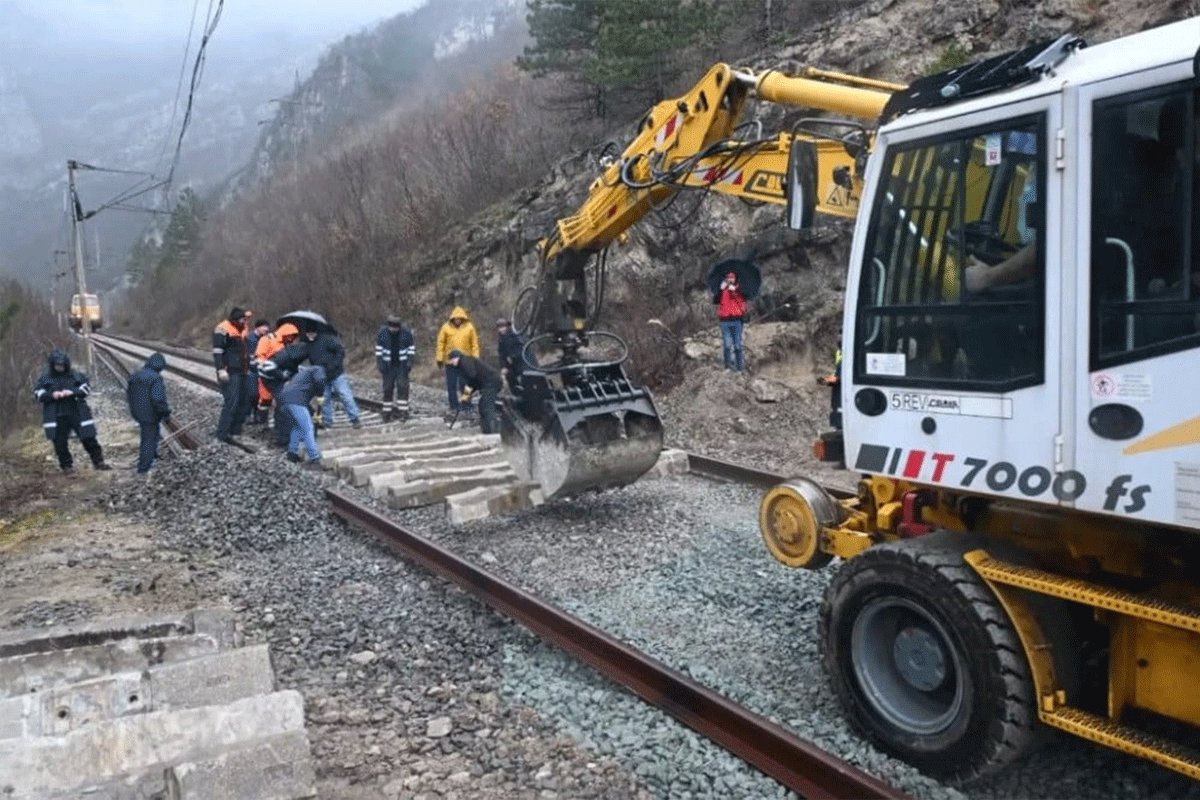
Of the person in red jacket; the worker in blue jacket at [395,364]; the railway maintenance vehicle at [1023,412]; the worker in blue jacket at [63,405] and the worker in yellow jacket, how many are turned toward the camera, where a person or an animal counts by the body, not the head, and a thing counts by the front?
4

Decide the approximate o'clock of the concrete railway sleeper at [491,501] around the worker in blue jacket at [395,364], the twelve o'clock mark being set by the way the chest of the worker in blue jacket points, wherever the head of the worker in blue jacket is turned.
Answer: The concrete railway sleeper is roughly at 12 o'clock from the worker in blue jacket.

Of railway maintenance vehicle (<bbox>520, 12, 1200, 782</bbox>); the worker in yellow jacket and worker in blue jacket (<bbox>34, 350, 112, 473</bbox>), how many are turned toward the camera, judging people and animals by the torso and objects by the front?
2

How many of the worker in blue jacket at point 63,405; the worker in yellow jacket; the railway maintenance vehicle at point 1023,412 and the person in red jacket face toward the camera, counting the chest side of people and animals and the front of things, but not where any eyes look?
3

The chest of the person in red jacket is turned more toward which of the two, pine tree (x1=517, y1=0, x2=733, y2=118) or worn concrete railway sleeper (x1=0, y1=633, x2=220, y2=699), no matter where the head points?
the worn concrete railway sleeper

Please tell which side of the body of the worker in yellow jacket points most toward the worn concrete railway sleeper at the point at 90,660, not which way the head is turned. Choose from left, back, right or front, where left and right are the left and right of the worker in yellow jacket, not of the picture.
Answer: front

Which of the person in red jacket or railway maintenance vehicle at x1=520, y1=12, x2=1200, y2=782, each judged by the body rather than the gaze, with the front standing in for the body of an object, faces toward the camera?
the person in red jacket

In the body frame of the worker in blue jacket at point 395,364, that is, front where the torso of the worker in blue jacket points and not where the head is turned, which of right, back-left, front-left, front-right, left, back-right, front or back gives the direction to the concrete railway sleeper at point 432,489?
front

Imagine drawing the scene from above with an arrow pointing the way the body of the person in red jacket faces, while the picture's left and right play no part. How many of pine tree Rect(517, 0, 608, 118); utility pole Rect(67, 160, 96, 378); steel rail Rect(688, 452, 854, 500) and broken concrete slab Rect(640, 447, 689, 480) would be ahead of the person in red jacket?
2

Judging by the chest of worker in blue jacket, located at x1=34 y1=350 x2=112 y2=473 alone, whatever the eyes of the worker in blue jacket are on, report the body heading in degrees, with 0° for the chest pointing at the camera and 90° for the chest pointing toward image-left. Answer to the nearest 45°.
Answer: approximately 0°

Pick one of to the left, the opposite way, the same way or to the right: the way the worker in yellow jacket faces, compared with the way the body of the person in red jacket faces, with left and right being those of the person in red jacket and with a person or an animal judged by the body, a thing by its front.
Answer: the same way

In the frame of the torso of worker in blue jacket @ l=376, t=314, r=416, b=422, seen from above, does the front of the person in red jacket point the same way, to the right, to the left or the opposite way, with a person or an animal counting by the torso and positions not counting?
the same way

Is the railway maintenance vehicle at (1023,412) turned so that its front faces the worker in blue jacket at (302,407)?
yes

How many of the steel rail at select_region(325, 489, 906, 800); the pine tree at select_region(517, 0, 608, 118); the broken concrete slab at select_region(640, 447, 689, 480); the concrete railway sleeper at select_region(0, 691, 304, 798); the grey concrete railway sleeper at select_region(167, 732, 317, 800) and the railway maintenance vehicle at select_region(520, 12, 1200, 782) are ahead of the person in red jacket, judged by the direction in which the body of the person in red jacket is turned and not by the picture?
5

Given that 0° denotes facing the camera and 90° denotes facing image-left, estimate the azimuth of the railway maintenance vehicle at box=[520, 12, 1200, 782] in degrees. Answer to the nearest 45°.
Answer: approximately 135°

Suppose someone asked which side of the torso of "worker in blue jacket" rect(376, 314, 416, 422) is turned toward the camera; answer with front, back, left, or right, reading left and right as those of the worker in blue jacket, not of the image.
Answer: front

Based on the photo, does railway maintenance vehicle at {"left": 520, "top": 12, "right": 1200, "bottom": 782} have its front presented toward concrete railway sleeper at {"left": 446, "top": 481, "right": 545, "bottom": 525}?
yes

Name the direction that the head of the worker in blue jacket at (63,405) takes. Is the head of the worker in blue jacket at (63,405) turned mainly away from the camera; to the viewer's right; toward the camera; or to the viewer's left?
toward the camera

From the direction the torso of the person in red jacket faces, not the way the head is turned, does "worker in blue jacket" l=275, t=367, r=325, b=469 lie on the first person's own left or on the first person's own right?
on the first person's own right

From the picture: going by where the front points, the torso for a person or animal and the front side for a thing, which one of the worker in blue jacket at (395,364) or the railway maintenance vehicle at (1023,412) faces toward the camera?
the worker in blue jacket

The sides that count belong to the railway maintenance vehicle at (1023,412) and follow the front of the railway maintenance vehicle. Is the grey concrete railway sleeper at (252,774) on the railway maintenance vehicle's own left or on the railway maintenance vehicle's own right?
on the railway maintenance vehicle's own left
